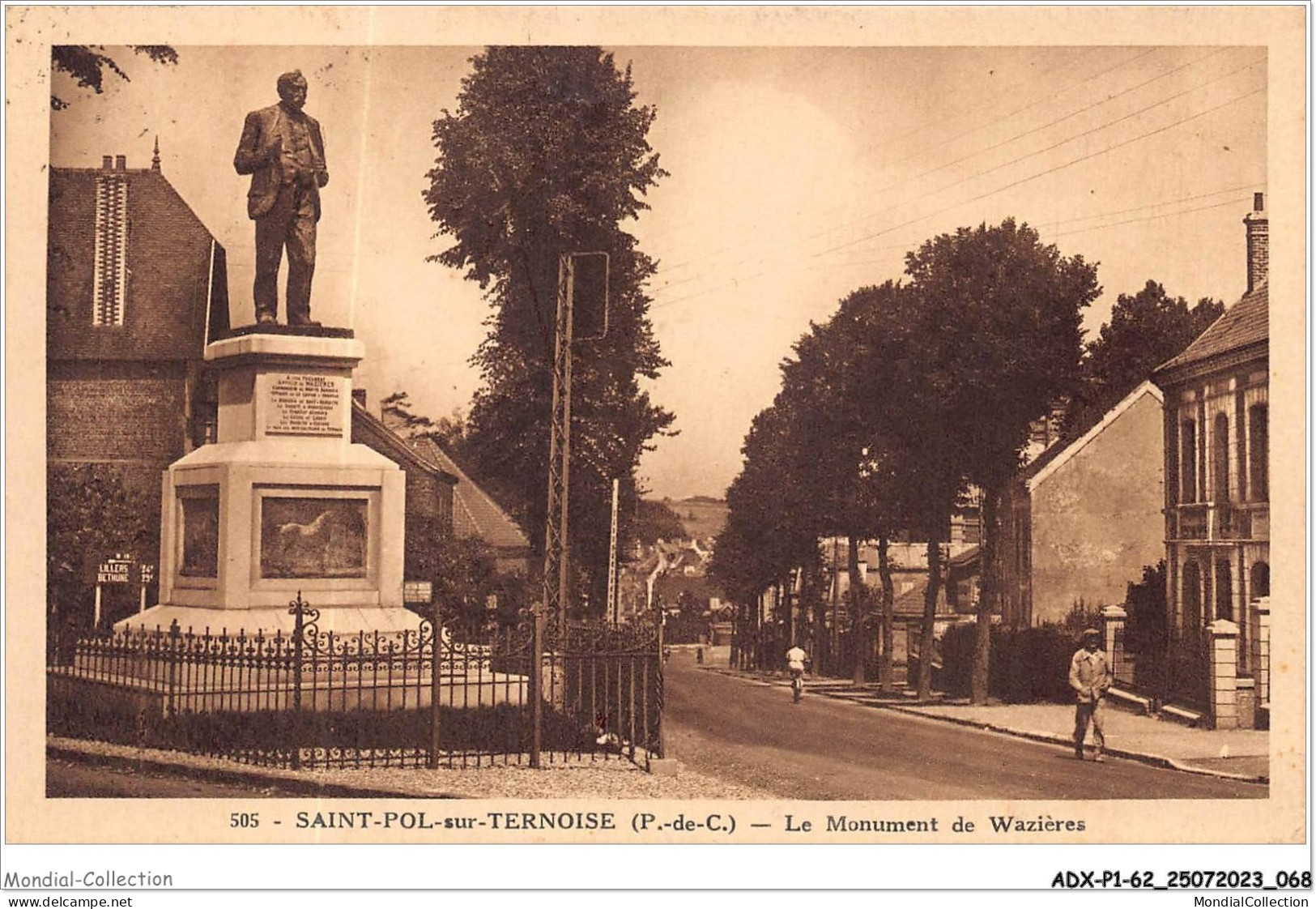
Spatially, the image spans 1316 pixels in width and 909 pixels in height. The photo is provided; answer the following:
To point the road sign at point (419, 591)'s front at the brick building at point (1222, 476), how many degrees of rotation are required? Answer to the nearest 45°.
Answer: approximately 45° to its left

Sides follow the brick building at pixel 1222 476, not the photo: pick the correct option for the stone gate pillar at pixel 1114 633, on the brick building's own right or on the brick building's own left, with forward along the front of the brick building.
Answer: on the brick building's own right

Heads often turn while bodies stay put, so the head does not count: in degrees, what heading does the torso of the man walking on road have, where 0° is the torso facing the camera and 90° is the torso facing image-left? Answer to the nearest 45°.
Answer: approximately 0°

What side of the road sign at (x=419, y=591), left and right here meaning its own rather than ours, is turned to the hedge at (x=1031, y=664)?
left

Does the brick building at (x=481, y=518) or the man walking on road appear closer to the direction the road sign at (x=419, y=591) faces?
the man walking on road

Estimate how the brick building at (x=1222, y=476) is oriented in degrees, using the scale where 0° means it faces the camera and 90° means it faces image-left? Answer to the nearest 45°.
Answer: approximately 45°

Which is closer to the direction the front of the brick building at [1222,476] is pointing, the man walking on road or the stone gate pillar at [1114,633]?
the man walking on road

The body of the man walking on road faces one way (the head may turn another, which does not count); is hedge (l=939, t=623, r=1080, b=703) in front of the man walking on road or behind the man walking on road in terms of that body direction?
behind

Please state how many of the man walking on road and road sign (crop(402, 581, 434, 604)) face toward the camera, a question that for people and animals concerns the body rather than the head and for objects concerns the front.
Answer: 2

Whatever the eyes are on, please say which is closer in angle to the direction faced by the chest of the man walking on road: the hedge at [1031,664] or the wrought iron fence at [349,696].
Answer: the wrought iron fence
